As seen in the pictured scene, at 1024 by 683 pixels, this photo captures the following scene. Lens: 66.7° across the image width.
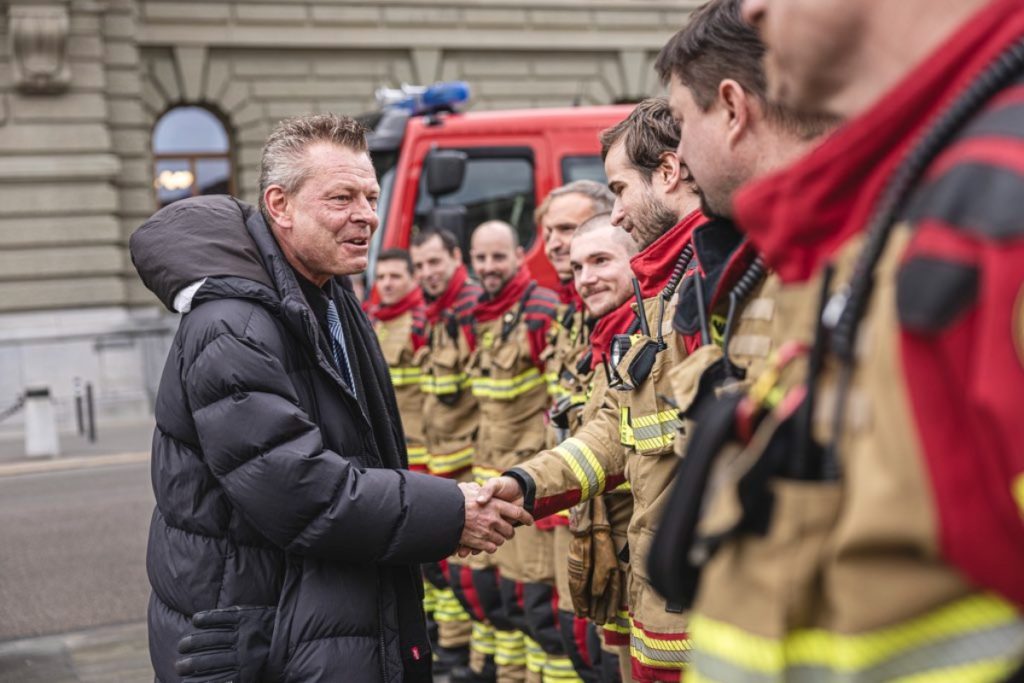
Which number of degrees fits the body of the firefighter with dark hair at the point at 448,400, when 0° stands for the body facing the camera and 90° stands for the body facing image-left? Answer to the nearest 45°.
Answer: approximately 45°

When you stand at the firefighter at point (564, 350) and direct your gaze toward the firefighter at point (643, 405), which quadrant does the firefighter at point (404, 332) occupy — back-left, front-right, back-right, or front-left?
back-right

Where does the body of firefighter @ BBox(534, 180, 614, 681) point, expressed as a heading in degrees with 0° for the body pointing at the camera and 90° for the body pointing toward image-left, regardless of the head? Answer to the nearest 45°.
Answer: approximately 45°

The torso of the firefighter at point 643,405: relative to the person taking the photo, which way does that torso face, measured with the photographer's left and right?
facing to the left of the viewer

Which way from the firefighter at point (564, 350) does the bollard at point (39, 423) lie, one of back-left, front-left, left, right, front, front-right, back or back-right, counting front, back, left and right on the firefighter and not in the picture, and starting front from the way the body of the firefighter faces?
right

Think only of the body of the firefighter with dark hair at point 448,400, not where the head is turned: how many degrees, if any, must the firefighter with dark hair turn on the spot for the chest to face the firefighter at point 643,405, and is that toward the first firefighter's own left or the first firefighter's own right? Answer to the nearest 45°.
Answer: approximately 45° to the first firefighter's own left

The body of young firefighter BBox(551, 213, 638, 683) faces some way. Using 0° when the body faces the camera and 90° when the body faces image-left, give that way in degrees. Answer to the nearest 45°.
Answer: approximately 45°

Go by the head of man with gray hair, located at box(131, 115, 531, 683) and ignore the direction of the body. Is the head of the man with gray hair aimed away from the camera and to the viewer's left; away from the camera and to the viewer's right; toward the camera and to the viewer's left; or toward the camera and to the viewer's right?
toward the camera and to the viewer's right

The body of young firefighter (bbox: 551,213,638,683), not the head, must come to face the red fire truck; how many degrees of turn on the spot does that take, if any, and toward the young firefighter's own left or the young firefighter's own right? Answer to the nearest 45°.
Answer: approximately 135° to the young firefighter's own right
